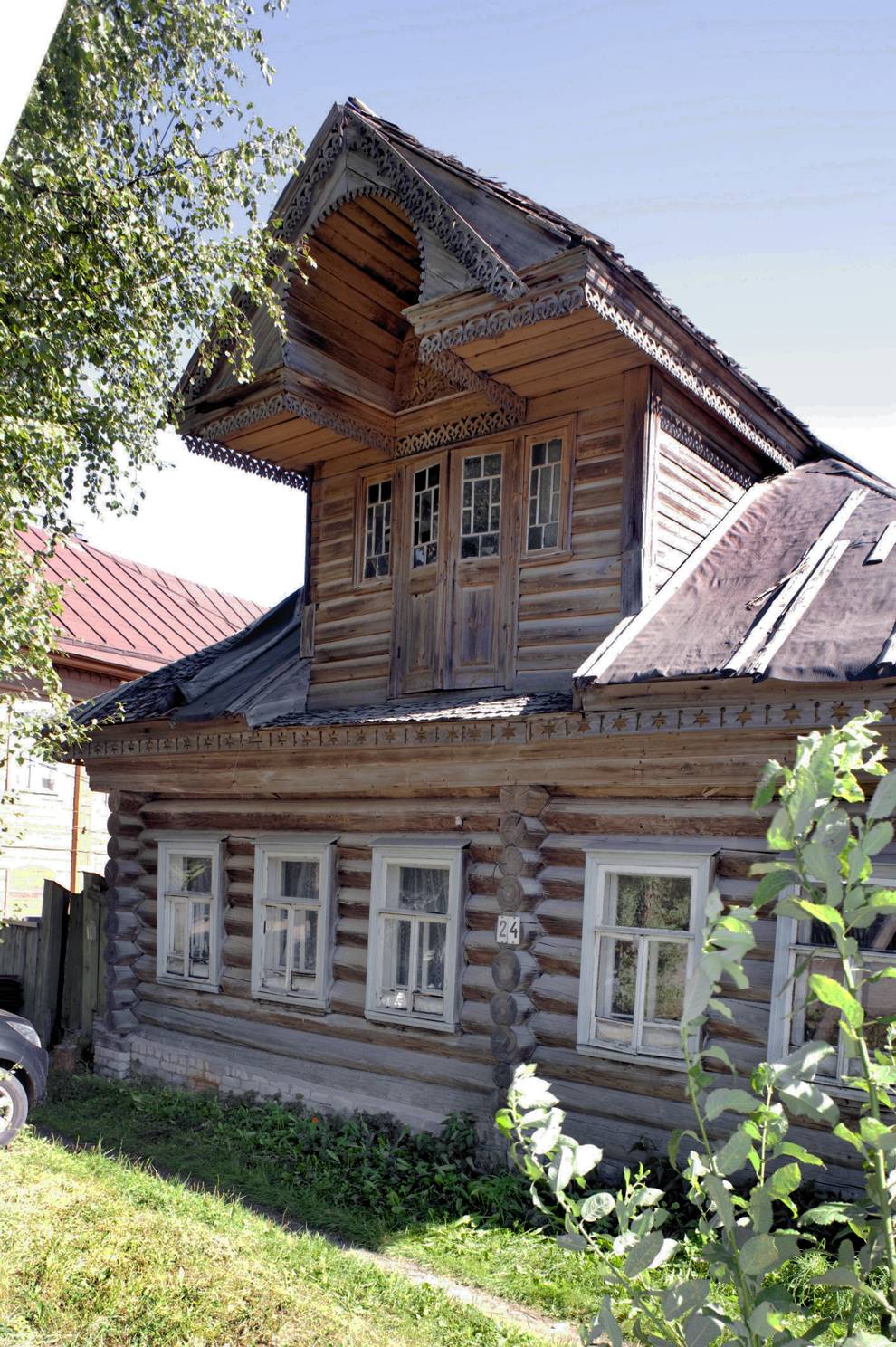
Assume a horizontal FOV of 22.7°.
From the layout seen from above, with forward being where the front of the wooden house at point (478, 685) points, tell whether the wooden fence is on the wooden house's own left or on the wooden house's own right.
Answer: on the wooden house's own right

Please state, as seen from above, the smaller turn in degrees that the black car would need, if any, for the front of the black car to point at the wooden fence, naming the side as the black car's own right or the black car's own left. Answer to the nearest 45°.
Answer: approximately 90° to the black car's own left

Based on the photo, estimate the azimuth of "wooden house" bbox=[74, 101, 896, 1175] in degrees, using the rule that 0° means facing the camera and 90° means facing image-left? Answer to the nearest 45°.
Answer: approximately 45°

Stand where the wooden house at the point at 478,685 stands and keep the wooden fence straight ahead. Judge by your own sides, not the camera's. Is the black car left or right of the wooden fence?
left

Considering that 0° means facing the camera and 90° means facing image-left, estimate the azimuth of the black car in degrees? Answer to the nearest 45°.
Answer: approximately 270°
